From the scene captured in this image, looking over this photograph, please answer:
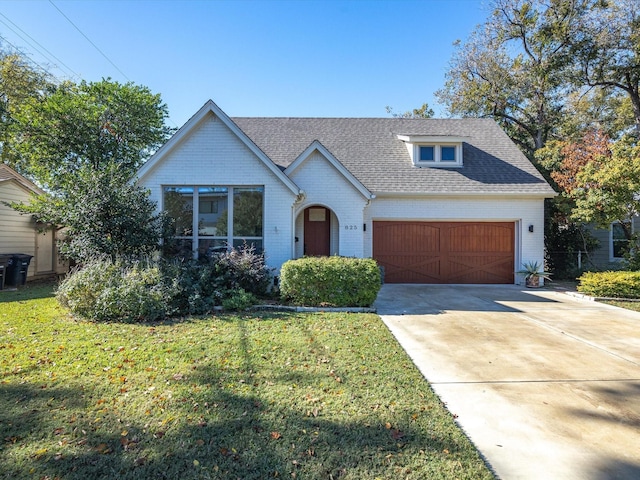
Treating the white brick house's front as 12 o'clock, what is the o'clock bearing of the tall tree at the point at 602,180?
The tall tree is roughly at 9 o'clock from the white brick house.

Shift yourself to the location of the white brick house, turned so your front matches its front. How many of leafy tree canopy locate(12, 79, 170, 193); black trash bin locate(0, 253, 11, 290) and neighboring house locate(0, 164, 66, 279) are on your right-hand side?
3

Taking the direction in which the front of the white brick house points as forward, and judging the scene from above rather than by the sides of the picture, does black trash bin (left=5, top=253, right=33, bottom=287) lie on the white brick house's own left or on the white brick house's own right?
on the white brick house's own right

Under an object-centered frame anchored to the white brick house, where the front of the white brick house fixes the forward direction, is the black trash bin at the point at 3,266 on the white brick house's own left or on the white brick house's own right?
on the white brick house's own right

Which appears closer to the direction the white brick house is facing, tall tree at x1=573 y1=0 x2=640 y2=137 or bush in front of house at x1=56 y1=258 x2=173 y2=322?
the bush in front of house

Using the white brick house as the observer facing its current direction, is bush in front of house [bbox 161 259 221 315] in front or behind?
in front

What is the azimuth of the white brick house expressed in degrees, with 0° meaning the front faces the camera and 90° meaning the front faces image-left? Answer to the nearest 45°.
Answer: approximately 0°

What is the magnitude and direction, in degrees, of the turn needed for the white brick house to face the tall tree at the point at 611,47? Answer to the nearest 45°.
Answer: approximately 135° to its left

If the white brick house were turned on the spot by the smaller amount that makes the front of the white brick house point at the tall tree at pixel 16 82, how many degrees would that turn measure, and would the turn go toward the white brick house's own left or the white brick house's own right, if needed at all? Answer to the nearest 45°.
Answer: approximately 90° to the white brick house's own right

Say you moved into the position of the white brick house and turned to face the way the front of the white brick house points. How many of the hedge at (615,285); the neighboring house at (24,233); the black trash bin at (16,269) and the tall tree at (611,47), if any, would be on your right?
2

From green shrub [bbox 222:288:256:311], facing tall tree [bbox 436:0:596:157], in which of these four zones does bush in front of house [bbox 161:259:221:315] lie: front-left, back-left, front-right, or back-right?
back-left

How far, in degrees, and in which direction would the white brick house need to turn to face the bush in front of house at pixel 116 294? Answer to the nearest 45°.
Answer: approximately 45° to its right

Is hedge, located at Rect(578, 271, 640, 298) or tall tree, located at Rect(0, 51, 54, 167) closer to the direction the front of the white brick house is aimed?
the hedge

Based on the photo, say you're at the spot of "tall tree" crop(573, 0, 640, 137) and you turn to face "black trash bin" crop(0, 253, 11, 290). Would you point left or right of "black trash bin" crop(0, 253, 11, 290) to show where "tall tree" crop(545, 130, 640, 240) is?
left

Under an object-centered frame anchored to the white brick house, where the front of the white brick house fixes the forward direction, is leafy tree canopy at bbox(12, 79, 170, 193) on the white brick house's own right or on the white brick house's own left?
on the white brick house's own right

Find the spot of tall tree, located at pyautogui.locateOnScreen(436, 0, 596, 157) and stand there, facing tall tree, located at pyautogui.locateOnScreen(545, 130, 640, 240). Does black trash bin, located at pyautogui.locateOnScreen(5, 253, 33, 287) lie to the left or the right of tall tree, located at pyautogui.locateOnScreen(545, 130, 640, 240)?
right
